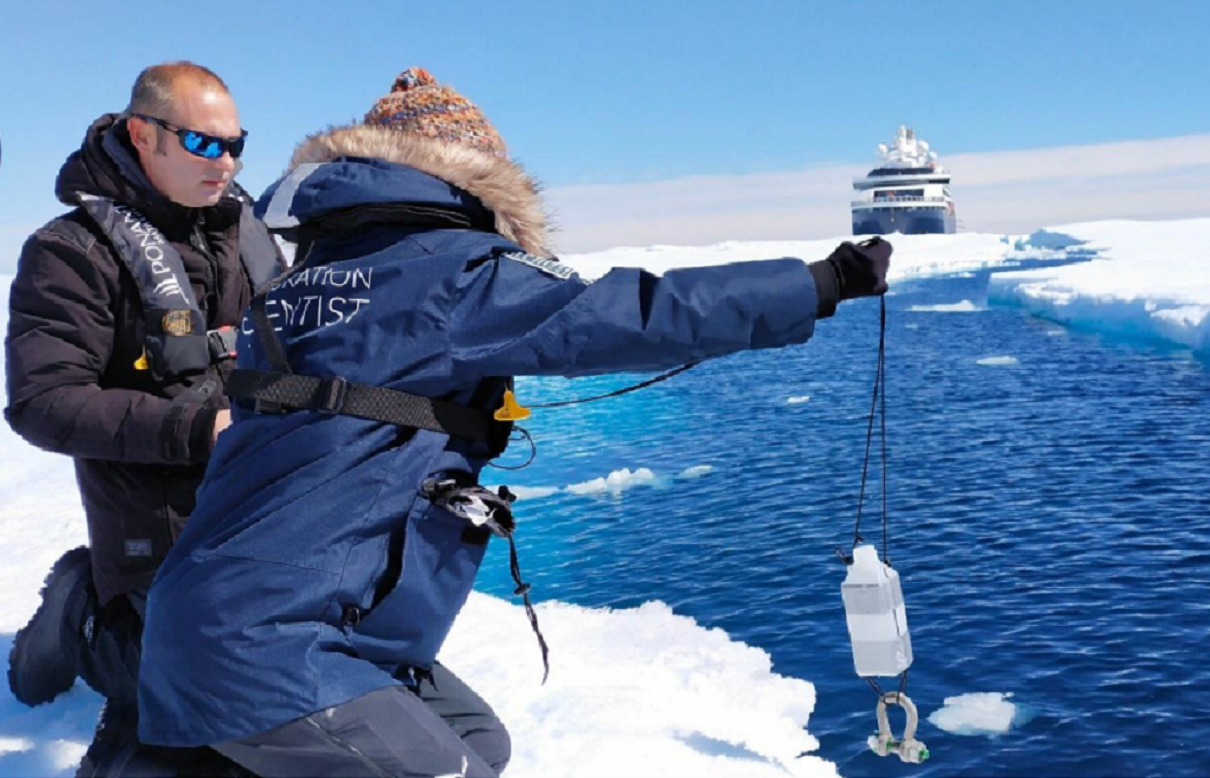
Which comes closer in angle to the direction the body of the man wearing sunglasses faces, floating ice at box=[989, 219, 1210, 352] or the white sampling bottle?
the white sampling bottle

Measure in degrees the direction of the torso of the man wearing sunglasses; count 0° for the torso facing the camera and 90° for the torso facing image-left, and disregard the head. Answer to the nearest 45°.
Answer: approximately 315°

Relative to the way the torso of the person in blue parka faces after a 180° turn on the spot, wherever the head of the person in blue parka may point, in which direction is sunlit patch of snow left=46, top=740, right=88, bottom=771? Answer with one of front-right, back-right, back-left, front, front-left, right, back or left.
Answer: right

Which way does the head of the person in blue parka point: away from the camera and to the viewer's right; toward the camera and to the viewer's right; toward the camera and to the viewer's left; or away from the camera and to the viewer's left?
away from the camera and to the viewer's right

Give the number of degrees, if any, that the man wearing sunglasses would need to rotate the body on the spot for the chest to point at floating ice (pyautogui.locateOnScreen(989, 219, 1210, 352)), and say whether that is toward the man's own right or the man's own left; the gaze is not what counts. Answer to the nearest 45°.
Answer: approximately 90° to the man's own left

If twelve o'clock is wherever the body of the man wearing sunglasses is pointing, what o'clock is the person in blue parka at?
The person in blue parka is roughly at 1 o'clock from the man wearing sunglasses.

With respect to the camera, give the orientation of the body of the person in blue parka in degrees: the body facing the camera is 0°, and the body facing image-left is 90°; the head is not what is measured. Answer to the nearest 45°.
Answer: approximately 225°

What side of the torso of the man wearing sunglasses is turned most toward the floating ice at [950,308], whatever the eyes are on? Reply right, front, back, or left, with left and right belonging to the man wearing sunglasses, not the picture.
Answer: left

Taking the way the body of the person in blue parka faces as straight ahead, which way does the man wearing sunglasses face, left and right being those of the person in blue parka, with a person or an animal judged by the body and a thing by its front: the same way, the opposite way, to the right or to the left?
to the right

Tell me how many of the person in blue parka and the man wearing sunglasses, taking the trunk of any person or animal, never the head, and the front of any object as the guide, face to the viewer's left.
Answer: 0

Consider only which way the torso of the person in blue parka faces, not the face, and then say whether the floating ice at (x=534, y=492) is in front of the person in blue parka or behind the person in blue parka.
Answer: in front
